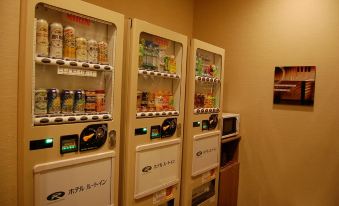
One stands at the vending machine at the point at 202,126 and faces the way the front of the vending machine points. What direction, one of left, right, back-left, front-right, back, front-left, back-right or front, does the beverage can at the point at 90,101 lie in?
right

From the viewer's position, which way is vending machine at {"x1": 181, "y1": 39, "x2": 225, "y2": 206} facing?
facing the viewer and to the right of the viewer

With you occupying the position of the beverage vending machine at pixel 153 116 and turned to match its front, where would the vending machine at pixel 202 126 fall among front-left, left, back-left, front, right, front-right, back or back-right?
left

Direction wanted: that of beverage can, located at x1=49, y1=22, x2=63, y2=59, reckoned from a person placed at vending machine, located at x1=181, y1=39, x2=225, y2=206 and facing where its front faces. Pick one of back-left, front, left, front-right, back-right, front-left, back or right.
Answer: right

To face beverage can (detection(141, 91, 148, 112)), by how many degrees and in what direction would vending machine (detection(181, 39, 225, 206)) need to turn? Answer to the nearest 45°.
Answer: approximately 90° to its right

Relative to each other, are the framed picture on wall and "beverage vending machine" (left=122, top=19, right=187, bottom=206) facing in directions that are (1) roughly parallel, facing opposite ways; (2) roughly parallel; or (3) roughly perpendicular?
roughly perpendicular

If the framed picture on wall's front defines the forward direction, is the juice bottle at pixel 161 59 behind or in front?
in front

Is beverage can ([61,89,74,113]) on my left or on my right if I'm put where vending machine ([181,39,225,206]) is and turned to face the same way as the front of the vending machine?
on my right

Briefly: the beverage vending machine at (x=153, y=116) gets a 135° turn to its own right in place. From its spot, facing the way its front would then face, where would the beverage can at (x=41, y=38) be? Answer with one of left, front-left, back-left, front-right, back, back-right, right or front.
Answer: front-left

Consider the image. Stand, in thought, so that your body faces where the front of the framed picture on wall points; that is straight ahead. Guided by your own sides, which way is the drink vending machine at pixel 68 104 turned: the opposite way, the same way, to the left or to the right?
to the left

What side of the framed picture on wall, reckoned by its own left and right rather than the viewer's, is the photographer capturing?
front

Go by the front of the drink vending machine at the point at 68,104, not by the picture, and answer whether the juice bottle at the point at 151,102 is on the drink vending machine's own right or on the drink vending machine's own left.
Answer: on the drink vending machine's own left

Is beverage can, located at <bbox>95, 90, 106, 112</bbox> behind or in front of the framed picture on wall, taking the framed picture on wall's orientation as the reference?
in front
